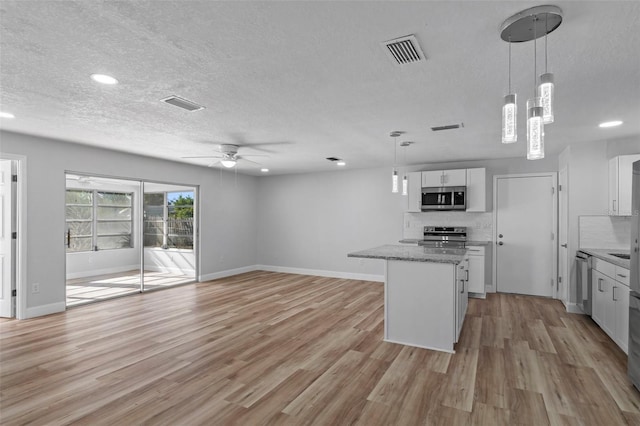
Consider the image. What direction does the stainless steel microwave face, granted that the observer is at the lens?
facing the viewer

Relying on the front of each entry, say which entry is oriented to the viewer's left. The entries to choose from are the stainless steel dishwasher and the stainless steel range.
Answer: the stainless steel dishwasher

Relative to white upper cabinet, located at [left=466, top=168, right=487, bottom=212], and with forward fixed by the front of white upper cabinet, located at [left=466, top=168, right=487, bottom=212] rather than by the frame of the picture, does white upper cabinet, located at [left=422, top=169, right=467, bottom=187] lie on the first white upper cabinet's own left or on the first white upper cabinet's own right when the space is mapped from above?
on the first white upper cabinet's own right

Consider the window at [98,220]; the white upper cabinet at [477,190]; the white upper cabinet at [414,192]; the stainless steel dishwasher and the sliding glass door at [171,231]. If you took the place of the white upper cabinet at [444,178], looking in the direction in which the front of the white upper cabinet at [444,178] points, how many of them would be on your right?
3

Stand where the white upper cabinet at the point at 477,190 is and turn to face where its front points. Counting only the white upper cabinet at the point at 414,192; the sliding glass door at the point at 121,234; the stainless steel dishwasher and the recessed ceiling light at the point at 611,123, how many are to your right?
2

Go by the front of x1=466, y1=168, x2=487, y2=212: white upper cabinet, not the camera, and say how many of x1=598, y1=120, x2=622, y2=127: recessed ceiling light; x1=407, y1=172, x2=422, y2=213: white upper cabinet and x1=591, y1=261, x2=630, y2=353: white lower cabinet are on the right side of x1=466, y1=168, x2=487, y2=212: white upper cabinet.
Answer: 1

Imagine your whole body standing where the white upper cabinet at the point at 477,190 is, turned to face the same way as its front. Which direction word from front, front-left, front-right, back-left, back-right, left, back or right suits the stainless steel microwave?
right

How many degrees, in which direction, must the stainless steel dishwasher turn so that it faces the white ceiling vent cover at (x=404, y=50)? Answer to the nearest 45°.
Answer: approximately 90° to its left

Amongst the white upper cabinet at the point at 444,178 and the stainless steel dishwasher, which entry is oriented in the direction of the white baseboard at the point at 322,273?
the stainless steel dishwasher

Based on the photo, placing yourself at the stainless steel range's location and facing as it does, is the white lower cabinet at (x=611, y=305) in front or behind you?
in front

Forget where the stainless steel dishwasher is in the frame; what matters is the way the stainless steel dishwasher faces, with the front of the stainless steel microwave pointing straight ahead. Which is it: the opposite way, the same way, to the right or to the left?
to the right

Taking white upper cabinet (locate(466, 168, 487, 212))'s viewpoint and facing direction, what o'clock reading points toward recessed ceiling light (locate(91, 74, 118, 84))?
The recessed ceiling light is roughly at 1 o'clock from the white upper cabinet.

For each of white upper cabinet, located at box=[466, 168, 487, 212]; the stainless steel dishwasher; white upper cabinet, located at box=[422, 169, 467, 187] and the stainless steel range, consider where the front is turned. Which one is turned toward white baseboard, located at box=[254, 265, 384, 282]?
the stainless steel dishwasher

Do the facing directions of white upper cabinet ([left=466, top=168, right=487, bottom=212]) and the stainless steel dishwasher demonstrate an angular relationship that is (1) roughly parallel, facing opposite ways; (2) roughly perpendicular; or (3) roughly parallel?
roughly perpendicular

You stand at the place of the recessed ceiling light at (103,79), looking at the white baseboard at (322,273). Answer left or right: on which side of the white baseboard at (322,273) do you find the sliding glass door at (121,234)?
left

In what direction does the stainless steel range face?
toward the camera

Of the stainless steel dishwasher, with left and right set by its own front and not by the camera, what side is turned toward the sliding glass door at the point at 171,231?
front

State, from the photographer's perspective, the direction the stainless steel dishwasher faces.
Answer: facing to the left of the viewer
